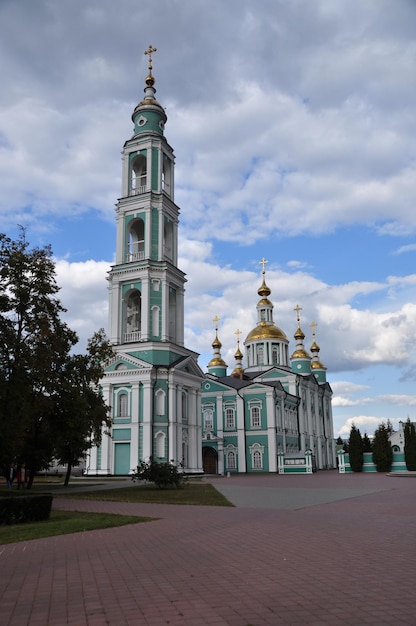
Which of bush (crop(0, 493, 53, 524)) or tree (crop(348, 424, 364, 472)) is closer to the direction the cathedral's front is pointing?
the bush

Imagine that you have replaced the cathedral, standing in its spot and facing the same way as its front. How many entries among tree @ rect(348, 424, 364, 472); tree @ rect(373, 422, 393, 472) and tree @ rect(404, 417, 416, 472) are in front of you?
0

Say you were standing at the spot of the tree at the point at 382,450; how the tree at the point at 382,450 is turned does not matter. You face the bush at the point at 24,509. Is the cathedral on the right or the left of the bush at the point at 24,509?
right

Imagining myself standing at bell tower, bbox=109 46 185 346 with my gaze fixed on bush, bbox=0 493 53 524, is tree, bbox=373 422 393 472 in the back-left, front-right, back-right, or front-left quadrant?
back-left

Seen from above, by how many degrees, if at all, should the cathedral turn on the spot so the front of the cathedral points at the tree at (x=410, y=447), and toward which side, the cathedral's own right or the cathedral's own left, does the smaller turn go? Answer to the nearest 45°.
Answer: approximately 135° to the cathedral's own left

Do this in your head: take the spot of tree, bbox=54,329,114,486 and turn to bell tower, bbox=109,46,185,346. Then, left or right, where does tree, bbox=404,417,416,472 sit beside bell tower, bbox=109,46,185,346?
right

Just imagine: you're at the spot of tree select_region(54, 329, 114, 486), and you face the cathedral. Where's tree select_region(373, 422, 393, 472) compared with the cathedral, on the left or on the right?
right

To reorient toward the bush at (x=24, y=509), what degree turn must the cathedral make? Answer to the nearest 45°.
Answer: approximately 45° to its left

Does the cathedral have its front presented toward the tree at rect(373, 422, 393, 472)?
no

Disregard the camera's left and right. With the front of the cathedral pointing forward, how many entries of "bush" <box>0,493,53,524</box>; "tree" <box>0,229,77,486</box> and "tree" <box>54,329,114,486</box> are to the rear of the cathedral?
0

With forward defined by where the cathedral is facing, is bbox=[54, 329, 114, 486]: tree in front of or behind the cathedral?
in front

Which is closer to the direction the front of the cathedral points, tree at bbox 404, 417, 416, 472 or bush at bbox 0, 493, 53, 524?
the bush

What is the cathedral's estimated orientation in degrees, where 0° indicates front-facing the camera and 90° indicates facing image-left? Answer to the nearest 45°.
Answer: approximately 45°
